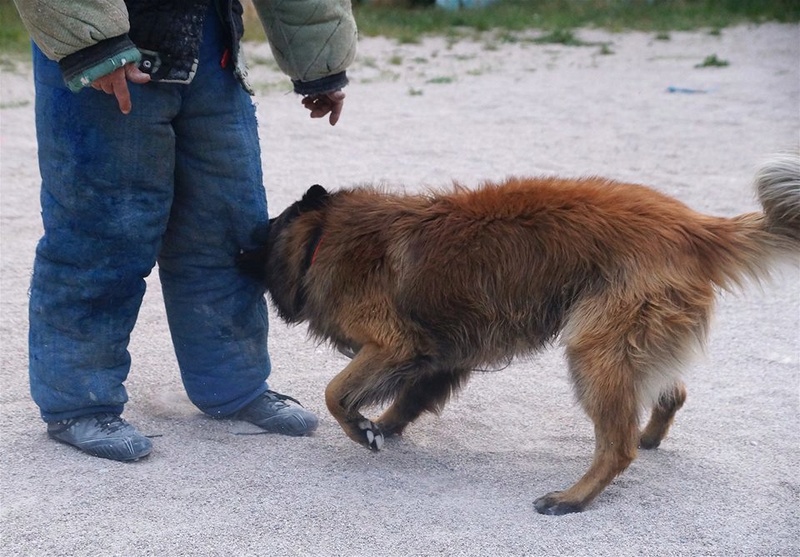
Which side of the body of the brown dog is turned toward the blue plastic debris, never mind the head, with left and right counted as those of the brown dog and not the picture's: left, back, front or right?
right

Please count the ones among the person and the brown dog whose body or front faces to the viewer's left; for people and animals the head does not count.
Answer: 1

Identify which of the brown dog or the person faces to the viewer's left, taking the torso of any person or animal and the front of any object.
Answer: the brown dog

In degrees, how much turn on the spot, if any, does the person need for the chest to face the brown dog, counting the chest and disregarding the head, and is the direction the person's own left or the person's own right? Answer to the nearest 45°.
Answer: approximately 45° to the person's own left

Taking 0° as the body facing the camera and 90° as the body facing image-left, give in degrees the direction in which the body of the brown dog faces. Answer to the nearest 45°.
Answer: approximately 90°

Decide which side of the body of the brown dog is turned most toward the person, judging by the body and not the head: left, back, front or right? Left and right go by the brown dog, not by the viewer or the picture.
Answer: front

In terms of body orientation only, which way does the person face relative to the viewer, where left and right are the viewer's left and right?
facing the viewer and to the right of the viewer

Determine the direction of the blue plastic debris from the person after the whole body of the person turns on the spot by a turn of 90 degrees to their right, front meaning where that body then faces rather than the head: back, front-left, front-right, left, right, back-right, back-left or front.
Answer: back
